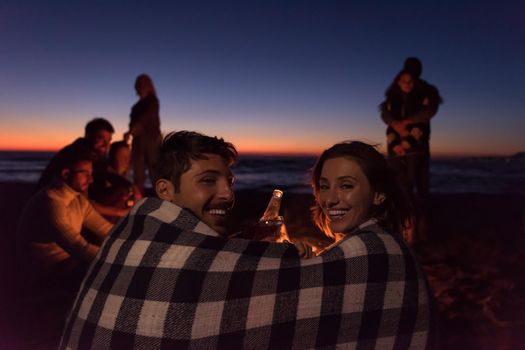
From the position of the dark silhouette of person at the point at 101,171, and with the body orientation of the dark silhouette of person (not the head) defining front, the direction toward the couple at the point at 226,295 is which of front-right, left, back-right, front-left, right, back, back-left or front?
front-right

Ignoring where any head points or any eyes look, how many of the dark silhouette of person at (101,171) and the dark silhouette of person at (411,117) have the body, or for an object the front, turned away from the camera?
0

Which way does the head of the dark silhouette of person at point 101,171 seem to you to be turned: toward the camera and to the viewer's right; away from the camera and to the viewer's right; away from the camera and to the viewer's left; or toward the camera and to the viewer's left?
toward the camera and to the viewer's right

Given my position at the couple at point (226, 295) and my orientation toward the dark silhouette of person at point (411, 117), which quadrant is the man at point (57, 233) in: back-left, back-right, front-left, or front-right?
front-left

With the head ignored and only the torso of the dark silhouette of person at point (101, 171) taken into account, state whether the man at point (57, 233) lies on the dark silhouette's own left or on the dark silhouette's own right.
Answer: on the dark silhouette's own right

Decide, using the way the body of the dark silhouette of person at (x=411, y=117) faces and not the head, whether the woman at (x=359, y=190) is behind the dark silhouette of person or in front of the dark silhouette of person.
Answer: in front

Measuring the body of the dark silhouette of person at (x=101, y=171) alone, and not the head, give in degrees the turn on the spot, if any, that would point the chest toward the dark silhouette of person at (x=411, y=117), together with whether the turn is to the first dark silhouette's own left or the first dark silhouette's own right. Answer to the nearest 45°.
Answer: approximately 45° to the first dark silhouette's own left

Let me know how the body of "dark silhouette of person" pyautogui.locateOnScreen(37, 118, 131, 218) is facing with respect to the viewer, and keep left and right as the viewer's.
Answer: facing the viewer and to the right of the viewer

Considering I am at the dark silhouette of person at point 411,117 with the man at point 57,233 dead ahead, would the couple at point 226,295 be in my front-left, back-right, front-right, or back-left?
front-left

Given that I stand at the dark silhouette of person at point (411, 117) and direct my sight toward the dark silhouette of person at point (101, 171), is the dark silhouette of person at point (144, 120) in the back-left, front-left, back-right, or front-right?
front-right
